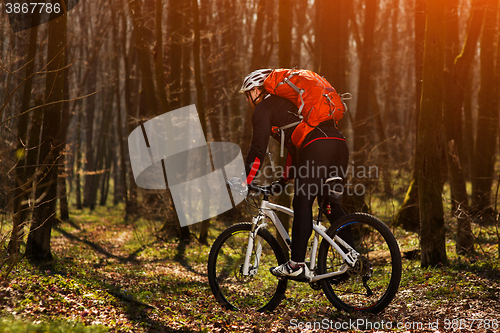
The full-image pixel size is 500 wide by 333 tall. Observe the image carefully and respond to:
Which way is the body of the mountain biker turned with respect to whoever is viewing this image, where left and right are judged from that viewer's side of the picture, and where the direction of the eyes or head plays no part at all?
facing to the left of the viewer

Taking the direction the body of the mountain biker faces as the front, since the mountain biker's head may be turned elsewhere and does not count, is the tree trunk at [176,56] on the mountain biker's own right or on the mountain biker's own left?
on the mountain biker's own right

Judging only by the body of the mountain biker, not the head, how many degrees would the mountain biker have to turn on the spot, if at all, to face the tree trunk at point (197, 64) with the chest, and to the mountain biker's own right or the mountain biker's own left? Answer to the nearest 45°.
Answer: approximately 90° to the mountain biker's own right

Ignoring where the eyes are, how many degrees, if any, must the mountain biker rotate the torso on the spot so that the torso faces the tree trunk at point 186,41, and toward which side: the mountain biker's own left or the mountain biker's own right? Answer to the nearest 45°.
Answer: approximately 90° to the mountain biker's own right

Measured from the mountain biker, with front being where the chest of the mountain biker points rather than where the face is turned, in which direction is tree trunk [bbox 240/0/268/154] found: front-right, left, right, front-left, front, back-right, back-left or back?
right

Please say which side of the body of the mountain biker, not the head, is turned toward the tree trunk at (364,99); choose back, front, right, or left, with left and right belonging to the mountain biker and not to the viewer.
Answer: right

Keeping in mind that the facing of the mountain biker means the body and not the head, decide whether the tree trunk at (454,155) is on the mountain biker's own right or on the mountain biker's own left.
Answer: on the mountain biker's own right

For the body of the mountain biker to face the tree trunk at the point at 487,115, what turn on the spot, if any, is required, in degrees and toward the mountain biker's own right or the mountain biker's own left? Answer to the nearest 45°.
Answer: approximately 135° to the mountain biker's own right

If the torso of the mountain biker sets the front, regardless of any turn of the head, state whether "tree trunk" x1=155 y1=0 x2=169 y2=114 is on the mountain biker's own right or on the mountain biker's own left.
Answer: on the mountain biker's own right
